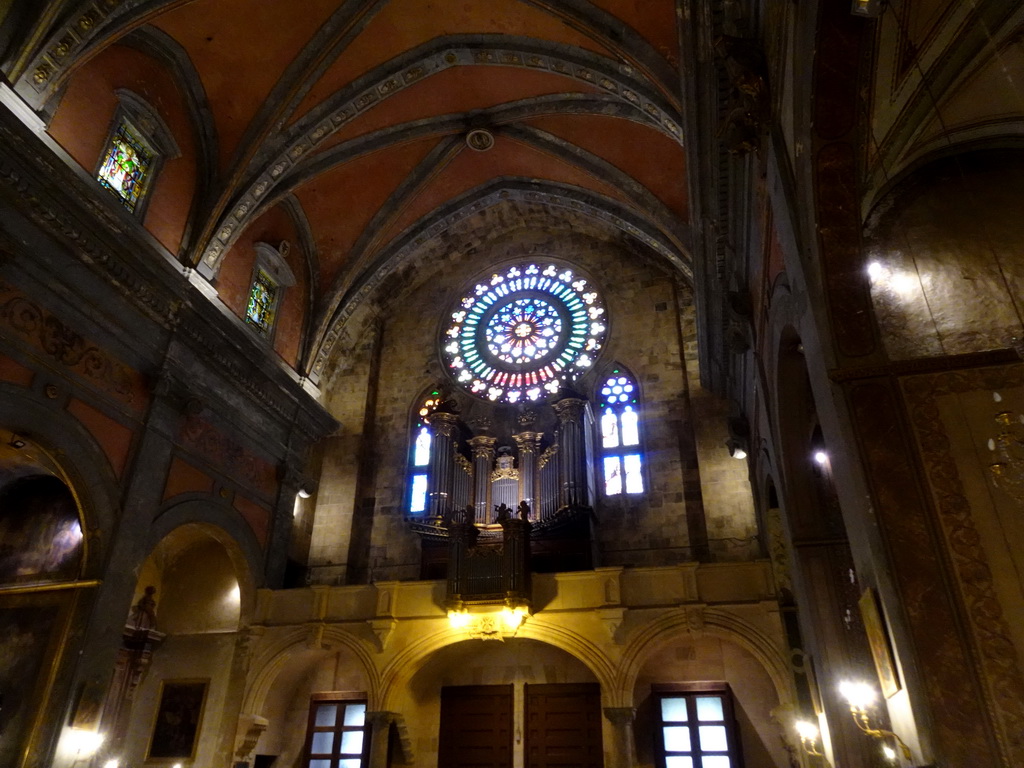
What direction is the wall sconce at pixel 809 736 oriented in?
to the viewer's left

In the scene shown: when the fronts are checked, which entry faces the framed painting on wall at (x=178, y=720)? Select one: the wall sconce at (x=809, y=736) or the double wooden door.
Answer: the wall sconce

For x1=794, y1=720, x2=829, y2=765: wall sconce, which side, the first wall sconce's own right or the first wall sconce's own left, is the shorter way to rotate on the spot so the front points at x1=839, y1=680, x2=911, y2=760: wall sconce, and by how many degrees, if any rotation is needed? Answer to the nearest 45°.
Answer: approximately 90° to the first wall sconce's own left

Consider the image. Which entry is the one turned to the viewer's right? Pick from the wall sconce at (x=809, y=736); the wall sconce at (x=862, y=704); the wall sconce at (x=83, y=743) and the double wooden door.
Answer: the wall sconce at (x=83, y=743)

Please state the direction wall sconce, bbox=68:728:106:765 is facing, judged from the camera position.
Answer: facing to the right of the viewer

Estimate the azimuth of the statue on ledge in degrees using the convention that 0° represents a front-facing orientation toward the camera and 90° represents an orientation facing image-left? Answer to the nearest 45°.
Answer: approximately 270°

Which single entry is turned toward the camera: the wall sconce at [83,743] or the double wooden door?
the double wooden door

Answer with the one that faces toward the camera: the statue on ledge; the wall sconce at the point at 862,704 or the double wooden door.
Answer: the double wooden door

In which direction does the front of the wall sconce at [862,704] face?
to the viewer's left

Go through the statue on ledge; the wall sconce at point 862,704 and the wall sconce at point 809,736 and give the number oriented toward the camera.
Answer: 0

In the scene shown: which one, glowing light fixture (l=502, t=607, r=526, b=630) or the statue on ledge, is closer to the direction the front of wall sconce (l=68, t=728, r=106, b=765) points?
the glowing light fixture

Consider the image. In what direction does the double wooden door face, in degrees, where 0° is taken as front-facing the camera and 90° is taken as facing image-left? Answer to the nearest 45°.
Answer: approximately 0°

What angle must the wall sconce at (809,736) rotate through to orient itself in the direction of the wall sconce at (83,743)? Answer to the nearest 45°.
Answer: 0° — it already faces it

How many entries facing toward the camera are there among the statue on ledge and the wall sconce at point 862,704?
0

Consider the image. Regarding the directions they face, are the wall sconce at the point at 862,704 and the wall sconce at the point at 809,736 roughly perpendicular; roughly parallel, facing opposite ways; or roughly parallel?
roughly parallel

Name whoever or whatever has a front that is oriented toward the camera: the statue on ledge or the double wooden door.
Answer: the double wooden door
